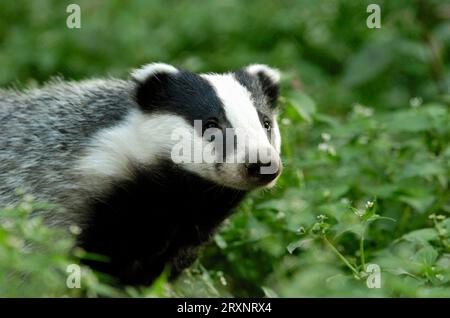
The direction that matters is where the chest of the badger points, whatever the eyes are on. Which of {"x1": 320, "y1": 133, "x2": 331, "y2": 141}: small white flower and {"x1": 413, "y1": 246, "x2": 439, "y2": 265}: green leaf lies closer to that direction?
the green leaf

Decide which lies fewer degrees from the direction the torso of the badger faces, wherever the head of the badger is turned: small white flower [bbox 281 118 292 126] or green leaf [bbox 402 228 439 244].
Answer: the green leaf

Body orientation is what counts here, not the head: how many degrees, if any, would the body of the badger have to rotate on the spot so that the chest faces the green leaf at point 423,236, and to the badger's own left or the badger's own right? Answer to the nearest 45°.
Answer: approximately 45° to the badger's own left

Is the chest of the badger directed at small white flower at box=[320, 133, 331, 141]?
no

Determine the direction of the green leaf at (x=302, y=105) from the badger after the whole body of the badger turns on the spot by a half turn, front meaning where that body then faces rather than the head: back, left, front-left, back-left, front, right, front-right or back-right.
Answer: right

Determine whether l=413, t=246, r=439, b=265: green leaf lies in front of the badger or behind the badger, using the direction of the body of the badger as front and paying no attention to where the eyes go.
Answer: in front

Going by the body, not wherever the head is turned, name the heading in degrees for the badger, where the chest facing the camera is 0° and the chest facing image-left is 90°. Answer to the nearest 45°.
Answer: approximately 315°
